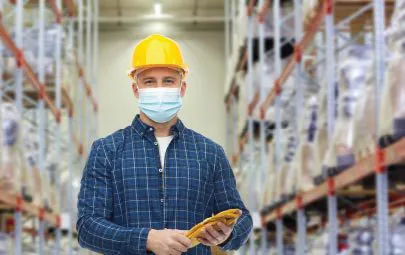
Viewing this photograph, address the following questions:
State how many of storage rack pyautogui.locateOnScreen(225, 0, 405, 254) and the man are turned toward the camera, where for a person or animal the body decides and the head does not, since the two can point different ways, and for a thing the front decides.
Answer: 1

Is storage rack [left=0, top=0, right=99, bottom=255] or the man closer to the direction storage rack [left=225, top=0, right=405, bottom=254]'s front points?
the storage rack

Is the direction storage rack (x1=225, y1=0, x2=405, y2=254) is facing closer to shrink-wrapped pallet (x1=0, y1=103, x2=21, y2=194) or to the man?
the shrink-wrapped pallet

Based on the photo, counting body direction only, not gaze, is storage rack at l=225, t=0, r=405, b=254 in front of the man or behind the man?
behind

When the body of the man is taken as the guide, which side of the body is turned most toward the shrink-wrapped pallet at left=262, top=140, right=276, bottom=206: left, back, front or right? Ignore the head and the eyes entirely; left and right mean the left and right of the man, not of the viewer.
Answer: back

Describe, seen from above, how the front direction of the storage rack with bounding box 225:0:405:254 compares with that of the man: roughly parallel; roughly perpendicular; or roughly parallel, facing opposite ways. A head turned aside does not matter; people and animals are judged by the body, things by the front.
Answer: roughly perpendicular

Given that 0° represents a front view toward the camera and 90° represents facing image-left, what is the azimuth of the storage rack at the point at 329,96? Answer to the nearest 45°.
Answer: approximately 90°

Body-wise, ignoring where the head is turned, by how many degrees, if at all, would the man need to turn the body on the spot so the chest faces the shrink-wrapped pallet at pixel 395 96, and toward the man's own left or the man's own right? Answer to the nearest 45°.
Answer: approximately 135° to the man's own left

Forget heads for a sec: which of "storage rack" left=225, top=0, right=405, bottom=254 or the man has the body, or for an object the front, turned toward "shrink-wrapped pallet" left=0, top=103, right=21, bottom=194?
the storage rack

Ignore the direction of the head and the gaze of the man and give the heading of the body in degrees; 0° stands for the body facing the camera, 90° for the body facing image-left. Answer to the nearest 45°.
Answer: approximately 0°
